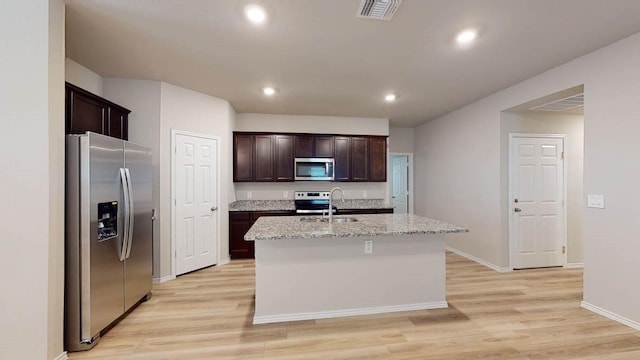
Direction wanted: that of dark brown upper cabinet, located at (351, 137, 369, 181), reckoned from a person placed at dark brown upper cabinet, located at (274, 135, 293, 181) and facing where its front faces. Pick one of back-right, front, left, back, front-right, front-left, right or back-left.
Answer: left

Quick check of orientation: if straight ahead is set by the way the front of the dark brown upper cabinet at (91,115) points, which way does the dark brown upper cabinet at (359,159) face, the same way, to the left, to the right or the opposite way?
to the right

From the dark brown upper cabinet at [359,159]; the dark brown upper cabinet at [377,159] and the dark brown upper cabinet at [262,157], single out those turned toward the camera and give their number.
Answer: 3

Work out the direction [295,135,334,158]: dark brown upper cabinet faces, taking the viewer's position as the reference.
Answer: facing the viewer

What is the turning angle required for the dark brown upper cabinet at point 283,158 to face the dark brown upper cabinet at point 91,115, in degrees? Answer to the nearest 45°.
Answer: approximately 45° to its right

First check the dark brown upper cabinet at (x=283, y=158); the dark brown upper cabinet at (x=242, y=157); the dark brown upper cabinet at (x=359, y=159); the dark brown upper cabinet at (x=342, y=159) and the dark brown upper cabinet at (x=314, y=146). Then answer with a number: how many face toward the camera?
5

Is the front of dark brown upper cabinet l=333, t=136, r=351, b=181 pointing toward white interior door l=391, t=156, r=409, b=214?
no

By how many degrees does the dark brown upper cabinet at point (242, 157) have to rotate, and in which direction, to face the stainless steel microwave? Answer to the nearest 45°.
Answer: approximately 90° to its left

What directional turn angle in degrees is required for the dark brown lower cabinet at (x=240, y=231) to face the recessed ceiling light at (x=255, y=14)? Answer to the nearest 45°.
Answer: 0° — it already faces it

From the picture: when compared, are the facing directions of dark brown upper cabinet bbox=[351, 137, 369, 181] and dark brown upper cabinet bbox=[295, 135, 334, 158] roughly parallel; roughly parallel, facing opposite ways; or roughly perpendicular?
roughly parallel

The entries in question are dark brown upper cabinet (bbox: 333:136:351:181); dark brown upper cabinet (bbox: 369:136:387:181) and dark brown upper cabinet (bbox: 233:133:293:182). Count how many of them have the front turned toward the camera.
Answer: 3

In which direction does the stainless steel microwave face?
toward the camera

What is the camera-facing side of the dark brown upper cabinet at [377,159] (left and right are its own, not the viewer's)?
front

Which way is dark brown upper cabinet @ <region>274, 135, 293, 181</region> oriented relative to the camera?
toward the camera

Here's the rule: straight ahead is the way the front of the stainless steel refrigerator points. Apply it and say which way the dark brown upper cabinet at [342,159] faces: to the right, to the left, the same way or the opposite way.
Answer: to the right

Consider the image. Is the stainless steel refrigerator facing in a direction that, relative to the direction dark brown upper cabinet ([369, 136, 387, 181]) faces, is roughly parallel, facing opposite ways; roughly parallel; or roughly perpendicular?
roughly perpendicular
